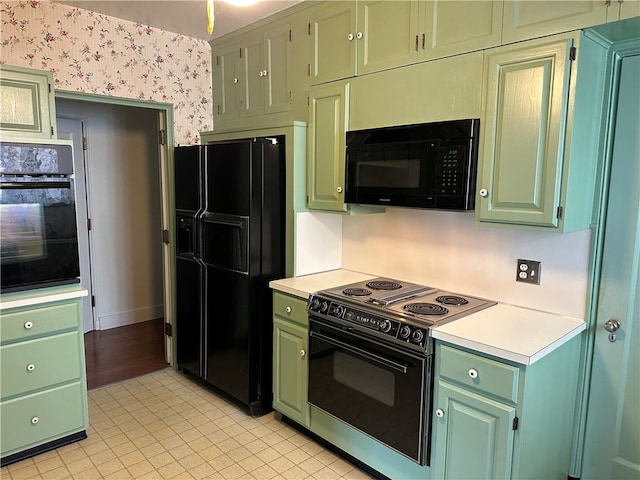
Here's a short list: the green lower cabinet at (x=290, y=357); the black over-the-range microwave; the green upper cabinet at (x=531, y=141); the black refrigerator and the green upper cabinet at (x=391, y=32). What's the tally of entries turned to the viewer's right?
0

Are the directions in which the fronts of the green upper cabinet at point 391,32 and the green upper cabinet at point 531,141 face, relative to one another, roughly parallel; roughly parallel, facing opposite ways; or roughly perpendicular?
roughly parallel

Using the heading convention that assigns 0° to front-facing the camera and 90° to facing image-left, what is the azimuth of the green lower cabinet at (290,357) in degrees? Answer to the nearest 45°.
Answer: approximately 45°

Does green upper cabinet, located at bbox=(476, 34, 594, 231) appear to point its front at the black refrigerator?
no

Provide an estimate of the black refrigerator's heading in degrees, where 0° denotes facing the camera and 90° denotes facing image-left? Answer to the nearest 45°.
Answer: approximately 45°

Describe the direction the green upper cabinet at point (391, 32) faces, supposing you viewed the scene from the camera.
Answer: facing the viewer and to the left of the viewer

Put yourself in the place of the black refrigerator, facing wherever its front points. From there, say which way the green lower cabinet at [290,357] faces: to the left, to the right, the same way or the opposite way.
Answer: the same way

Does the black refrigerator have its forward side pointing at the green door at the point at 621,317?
no

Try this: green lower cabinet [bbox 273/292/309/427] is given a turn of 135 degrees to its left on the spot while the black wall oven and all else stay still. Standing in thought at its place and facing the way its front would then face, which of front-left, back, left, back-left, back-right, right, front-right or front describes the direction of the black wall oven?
back

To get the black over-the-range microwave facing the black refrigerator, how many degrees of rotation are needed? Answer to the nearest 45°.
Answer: approximately 45° to its right

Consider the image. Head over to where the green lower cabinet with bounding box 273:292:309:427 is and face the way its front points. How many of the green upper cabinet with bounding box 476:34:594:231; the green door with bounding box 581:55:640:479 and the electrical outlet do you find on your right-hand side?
0

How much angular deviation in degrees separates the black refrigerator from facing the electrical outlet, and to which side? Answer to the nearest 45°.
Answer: approximately 90° to its left

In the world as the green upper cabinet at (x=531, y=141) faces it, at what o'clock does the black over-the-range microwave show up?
The black over-the-range microwave is roughly at 2 o'clock from the green upper cabinet.

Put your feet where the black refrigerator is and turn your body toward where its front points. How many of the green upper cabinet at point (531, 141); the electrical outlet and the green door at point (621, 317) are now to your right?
0

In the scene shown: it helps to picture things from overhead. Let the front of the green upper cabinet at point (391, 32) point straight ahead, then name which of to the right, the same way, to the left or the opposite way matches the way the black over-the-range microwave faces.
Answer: the same way
